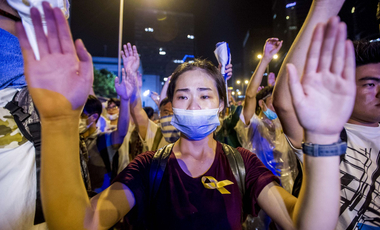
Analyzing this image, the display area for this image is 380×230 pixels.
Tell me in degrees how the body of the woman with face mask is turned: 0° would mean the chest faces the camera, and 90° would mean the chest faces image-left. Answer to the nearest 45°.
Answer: approximately 0°

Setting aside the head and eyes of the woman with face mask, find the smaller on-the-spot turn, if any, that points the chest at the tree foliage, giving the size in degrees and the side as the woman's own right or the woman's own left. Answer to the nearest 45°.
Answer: approximately 135° to the woman's own right
